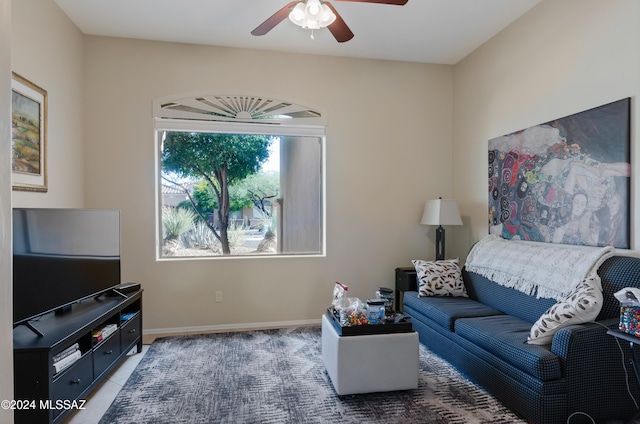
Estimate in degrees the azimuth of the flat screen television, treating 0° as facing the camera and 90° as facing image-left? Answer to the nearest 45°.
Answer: approximately 315°

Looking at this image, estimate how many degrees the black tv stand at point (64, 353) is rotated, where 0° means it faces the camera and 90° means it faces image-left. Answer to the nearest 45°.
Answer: approximately 315°

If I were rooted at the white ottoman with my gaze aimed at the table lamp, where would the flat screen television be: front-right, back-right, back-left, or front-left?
back-left

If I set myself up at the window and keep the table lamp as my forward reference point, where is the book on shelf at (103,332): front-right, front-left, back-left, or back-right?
back-right

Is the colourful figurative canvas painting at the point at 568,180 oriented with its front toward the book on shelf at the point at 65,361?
yes

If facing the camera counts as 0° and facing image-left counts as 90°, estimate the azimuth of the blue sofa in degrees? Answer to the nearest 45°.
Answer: approximately 45°

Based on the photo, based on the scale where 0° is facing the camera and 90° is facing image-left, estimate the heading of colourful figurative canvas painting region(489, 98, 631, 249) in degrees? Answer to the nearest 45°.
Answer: approximately 45°
